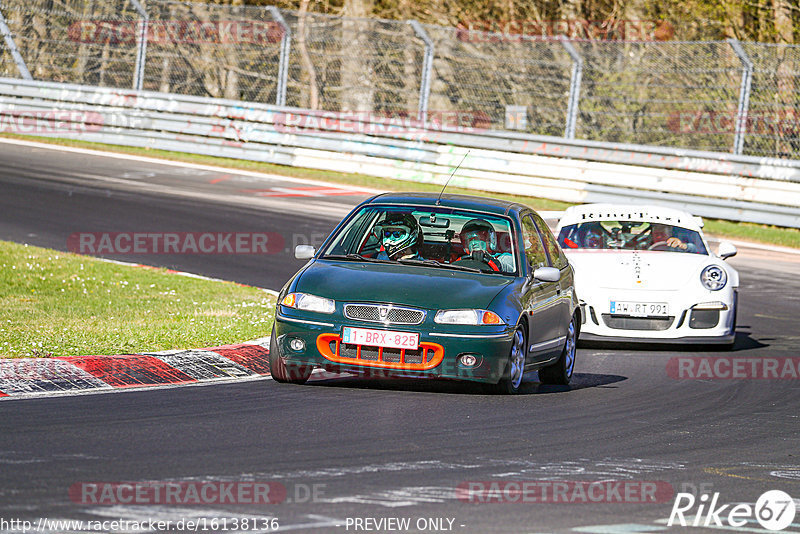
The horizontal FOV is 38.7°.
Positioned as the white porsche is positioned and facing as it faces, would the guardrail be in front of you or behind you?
behind

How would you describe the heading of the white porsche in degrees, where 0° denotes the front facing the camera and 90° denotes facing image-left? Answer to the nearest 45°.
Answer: approximately 0°

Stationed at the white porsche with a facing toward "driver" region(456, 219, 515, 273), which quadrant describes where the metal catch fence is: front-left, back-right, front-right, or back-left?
back-right

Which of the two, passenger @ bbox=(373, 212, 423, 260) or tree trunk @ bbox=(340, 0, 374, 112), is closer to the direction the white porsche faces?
the passenger

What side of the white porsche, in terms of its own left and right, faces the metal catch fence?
back

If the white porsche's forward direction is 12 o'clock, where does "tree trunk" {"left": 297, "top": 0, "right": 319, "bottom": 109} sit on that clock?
The tree trunk is roughly at 5 o'clock from the white porsche.

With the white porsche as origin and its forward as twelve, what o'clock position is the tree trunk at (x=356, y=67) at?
The tree trunk is roughly at 5 o'clock from the white porsche.

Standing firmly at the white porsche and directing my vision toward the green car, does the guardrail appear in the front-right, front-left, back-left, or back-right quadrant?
back-right

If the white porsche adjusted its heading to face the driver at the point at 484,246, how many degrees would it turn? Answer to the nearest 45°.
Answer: approximately 45° to its right

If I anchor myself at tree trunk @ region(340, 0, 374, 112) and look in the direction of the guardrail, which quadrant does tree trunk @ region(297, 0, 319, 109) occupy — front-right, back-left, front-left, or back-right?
back-right
